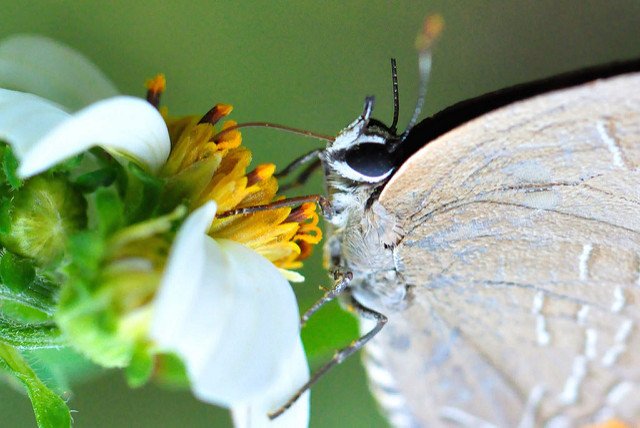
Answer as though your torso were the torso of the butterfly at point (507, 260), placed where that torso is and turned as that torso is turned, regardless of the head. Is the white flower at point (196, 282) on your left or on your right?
on your left

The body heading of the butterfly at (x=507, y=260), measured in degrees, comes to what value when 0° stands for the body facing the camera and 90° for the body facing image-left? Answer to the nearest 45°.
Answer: approximately 90°
